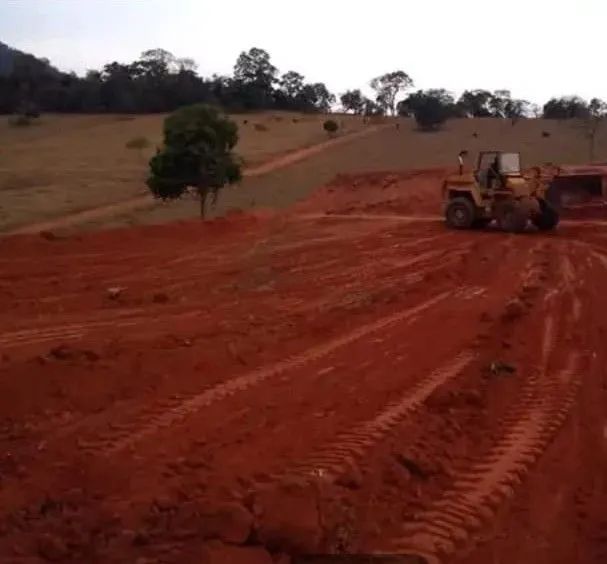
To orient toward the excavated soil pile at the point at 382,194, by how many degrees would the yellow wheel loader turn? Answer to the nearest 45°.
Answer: approximately 135° to its left

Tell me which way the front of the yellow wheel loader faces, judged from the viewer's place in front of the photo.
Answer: facing the viewer and to the right of the viewer

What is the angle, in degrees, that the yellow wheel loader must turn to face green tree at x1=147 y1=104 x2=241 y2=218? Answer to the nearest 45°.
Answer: approximately 180°

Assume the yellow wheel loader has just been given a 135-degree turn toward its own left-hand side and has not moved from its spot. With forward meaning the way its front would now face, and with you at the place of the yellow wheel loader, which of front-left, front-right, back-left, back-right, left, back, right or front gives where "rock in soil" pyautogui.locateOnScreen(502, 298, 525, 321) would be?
back

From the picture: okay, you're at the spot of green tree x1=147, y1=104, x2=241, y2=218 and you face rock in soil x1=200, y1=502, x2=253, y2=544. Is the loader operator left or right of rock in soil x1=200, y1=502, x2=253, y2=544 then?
left

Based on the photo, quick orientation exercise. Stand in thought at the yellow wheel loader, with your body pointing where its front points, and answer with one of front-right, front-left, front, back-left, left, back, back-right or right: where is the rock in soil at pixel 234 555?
front-right

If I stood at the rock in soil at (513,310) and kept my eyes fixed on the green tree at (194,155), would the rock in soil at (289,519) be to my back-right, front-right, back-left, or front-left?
back-left

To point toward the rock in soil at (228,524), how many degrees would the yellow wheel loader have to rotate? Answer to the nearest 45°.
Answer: approximately 45° to its right

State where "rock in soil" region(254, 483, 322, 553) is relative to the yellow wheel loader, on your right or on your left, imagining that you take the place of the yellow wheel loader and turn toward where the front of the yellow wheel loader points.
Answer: on your right
